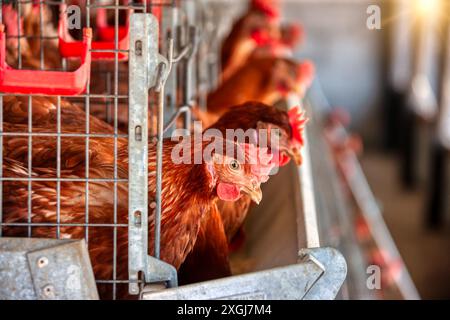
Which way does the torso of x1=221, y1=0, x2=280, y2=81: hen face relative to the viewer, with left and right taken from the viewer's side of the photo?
facing to the right of the viewer

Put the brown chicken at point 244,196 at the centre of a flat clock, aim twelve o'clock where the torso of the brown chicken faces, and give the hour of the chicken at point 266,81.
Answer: The chicken is roughly at 9 o'clock from the brown chicken.

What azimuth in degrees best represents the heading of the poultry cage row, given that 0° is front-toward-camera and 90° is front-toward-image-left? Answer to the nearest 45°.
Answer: approximately 270°

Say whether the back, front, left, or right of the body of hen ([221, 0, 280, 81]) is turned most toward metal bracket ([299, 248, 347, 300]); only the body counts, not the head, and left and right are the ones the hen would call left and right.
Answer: right

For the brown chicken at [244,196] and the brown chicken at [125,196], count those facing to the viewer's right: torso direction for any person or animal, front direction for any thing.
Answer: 2

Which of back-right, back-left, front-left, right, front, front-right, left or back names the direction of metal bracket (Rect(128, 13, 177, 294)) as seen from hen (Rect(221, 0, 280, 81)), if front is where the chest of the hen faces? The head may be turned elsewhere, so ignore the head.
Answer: right

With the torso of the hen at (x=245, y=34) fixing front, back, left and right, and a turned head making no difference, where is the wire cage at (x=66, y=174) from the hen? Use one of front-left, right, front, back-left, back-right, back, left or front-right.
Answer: right

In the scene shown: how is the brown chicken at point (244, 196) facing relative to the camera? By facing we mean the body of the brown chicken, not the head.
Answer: to the viewer's right

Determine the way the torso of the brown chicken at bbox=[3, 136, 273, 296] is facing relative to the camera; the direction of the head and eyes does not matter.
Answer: to the viewer's right

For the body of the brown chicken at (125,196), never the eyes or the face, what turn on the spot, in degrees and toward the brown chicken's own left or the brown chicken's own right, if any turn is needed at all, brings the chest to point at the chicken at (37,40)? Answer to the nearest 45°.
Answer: approximately 90° to the brown chicken's own left
